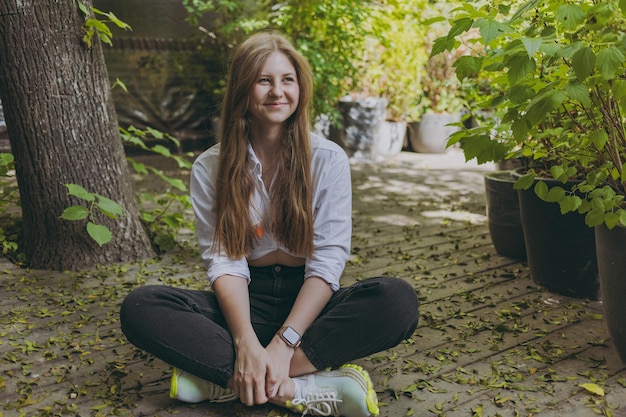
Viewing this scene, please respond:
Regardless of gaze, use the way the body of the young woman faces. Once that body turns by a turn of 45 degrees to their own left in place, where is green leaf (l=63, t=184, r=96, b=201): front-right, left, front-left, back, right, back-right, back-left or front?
back

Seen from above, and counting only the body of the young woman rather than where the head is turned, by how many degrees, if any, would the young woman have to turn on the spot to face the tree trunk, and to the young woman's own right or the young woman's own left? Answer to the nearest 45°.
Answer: approximately 135° to the young woman's own right

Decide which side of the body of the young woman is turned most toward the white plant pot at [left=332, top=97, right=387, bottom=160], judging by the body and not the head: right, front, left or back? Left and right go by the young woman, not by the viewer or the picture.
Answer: back

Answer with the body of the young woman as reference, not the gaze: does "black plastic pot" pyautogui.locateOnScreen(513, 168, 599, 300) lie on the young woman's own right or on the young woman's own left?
on the young woman's own left

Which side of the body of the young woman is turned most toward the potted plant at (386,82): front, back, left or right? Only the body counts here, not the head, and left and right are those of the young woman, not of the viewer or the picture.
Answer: back

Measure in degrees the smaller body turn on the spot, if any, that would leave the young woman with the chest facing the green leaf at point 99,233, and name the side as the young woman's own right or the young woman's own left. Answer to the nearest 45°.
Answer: approximately 135° to the young woman's own right

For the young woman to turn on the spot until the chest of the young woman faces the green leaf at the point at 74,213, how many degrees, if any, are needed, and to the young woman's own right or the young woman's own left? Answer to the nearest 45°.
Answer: approximately 135° to the young woman's own right

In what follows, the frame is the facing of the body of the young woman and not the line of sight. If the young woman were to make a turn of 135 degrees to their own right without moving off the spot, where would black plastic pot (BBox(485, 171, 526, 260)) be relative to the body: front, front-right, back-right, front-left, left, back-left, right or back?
right

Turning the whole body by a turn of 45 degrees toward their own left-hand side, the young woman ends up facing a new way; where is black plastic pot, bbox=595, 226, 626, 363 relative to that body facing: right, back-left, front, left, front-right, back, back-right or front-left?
front-left

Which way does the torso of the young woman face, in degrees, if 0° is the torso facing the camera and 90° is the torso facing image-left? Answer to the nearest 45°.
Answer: approximately 0°

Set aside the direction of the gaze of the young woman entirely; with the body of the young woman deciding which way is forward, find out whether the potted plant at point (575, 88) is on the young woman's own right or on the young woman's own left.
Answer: on the young woman's own left
